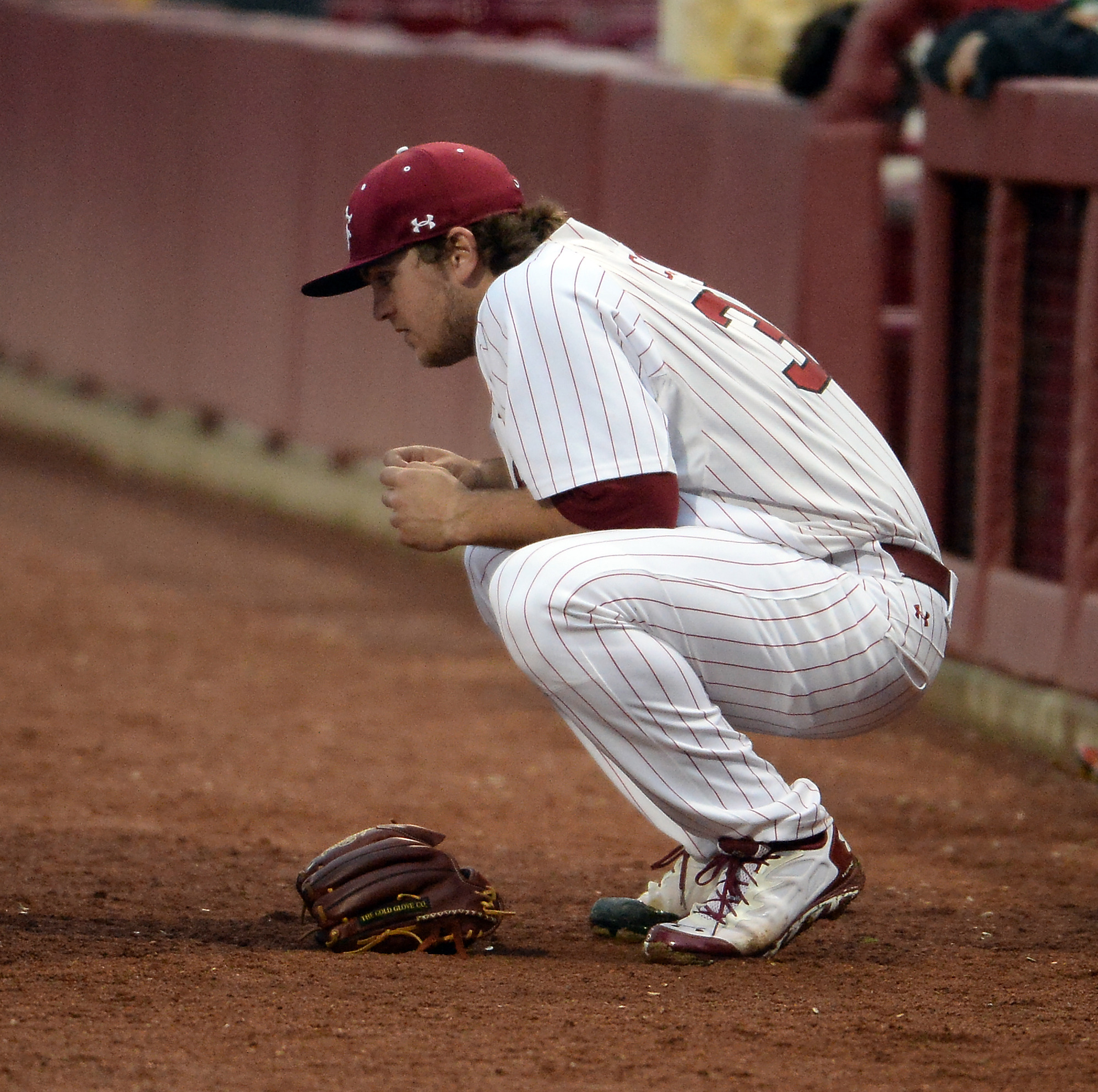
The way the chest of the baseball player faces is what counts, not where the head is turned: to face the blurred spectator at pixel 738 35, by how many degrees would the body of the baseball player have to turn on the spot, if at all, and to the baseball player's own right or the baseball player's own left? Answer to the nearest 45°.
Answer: approximately 90° to the baseball player's own right

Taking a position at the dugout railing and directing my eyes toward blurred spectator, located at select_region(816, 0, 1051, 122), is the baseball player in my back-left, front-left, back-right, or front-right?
back-left

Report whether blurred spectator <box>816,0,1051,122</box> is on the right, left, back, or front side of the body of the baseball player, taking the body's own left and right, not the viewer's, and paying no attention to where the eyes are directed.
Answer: right

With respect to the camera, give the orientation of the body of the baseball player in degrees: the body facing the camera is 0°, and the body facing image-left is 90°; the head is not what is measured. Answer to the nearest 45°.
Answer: approximately 90°

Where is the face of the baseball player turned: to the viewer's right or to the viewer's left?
to the viewer's left

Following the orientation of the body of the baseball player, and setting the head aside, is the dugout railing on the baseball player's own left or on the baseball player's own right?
on the baseball player's own right

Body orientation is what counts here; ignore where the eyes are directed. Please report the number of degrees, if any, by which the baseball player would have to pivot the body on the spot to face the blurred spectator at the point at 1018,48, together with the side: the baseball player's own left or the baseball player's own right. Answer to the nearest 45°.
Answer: approximately 90° to the baseball player's own right
